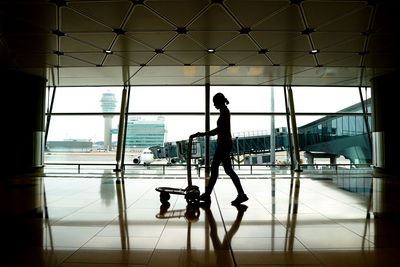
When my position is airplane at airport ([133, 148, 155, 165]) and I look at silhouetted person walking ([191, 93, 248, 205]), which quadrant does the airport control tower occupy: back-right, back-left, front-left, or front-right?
back-right

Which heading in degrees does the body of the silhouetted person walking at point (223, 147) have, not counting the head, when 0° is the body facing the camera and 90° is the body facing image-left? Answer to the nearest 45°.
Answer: approximately 90°

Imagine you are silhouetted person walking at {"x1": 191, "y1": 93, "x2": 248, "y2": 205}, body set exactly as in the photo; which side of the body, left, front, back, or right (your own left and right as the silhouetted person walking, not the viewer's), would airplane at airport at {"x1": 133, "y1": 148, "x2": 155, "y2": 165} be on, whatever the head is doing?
right

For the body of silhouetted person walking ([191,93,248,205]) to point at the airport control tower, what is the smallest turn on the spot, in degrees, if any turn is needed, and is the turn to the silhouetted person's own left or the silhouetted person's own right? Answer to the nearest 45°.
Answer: approximately 45° to the silhouetted person's own right
